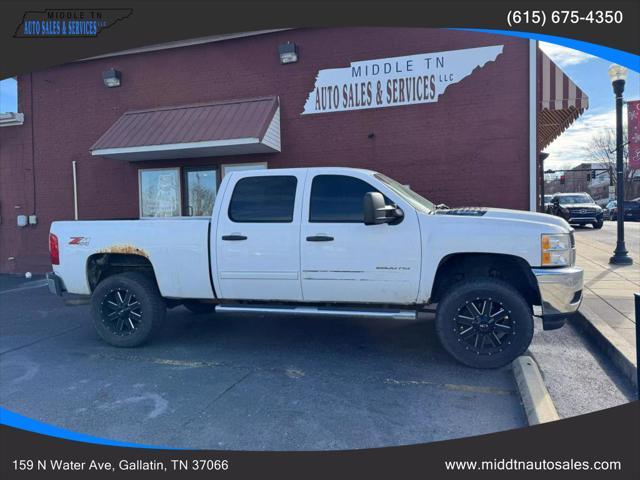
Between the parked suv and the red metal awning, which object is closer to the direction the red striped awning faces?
the parked suv

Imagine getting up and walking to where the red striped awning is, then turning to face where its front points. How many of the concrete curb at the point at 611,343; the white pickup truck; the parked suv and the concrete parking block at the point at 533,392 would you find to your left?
1

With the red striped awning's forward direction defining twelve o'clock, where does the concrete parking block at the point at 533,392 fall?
The concrete parking block is roughly at 3 o'clock from the red striped awning.

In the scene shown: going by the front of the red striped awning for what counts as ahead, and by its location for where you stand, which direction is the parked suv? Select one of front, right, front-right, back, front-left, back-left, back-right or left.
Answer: left

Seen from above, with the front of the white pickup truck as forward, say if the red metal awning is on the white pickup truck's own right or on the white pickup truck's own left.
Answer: on the white pickup truck's own left

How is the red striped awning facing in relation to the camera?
to the viewer's right

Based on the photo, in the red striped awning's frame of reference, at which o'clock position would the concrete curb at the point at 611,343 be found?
The concrete curb is roughly at 3 o'clock from the red striped awning.

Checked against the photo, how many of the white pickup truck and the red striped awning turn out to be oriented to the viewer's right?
2

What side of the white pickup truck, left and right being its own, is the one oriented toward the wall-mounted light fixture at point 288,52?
left

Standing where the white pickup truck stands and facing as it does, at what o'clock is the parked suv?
The parked suv is roughly at 10 o'clock from the white pickup truck.

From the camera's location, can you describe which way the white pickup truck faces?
facing to the right of the viewer
